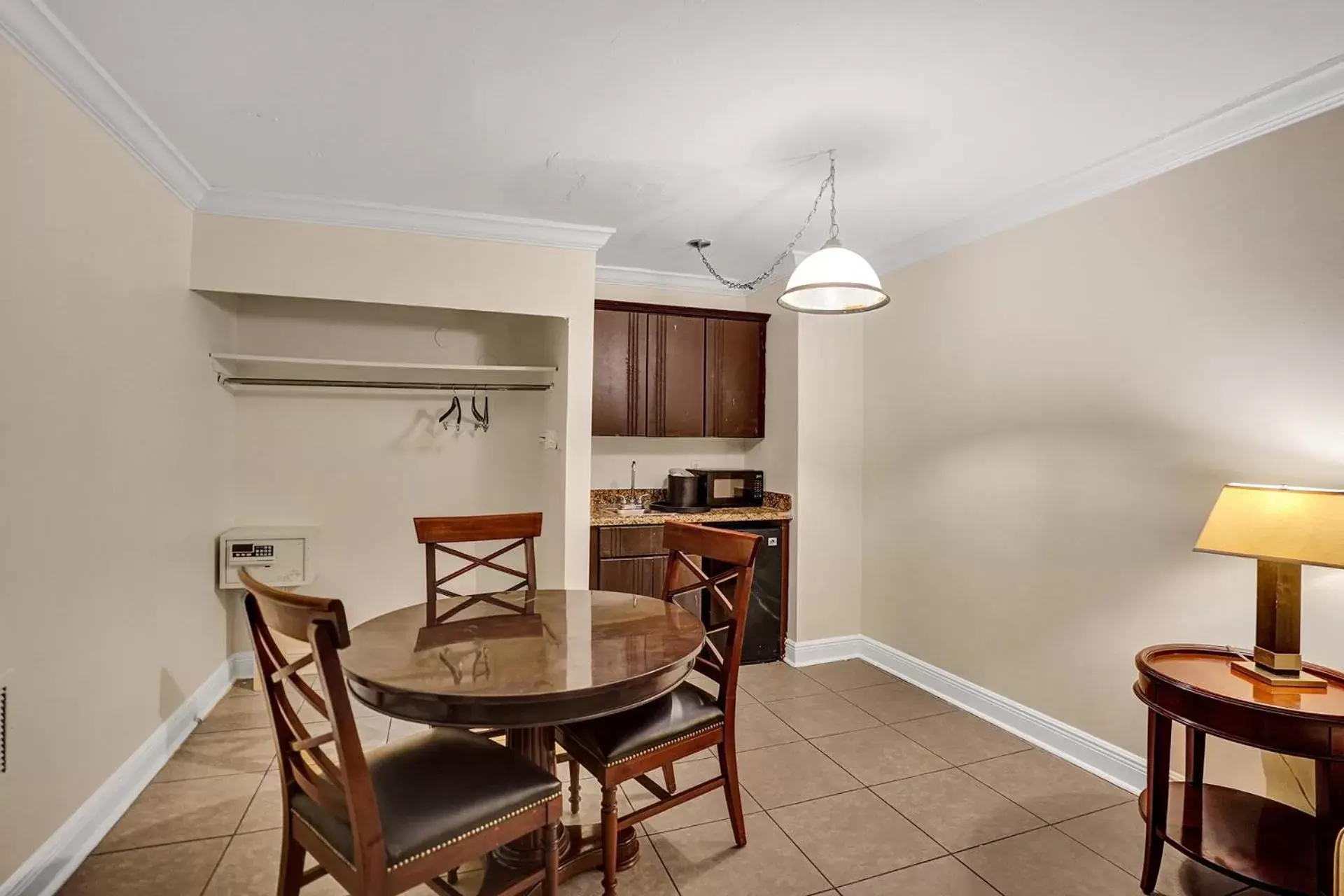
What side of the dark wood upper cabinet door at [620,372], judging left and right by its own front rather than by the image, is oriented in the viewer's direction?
front

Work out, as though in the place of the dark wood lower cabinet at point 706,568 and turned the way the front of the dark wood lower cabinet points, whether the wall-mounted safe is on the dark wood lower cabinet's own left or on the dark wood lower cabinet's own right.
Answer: on the dark wood lower cabinet's own right

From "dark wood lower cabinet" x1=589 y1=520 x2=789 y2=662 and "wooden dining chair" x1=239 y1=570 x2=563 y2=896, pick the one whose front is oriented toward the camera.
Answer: the dark wood lower cabinet

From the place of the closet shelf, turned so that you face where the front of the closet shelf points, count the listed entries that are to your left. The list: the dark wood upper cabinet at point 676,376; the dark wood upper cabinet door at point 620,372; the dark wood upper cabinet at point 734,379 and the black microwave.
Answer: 4

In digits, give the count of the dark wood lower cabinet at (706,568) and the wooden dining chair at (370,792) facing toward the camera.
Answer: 1

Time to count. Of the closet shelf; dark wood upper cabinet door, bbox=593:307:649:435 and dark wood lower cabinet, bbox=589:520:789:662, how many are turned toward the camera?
3

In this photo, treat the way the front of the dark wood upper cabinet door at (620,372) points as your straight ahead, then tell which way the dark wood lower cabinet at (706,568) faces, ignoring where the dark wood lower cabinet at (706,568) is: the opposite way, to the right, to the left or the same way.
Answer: the same way

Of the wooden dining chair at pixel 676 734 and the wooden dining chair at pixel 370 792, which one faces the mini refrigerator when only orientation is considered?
the wooden dining chair at pixel 370 792

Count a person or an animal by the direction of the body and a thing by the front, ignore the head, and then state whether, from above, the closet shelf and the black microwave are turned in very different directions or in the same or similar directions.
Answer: same or similar directions

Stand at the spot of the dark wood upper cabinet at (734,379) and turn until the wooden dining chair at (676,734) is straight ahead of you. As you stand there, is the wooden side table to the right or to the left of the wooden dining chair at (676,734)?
left

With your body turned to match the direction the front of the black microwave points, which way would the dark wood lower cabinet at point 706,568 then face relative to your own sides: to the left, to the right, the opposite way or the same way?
the same way

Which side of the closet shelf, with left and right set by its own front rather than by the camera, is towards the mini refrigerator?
left

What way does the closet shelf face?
toward the camera

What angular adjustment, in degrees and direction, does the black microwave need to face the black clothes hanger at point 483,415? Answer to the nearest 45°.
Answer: approximately 90° to its right

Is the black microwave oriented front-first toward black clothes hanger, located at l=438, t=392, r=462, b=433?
no

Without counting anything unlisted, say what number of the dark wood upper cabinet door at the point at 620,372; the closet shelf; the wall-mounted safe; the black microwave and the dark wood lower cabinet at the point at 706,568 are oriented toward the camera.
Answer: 5

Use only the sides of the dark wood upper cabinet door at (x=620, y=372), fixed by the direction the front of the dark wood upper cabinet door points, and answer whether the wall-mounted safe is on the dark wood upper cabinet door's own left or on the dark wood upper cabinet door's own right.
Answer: on the dark wood upper cabinet door's own right

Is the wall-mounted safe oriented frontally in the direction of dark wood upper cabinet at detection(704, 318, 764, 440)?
no

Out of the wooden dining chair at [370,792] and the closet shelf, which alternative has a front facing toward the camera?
the closet shelf
